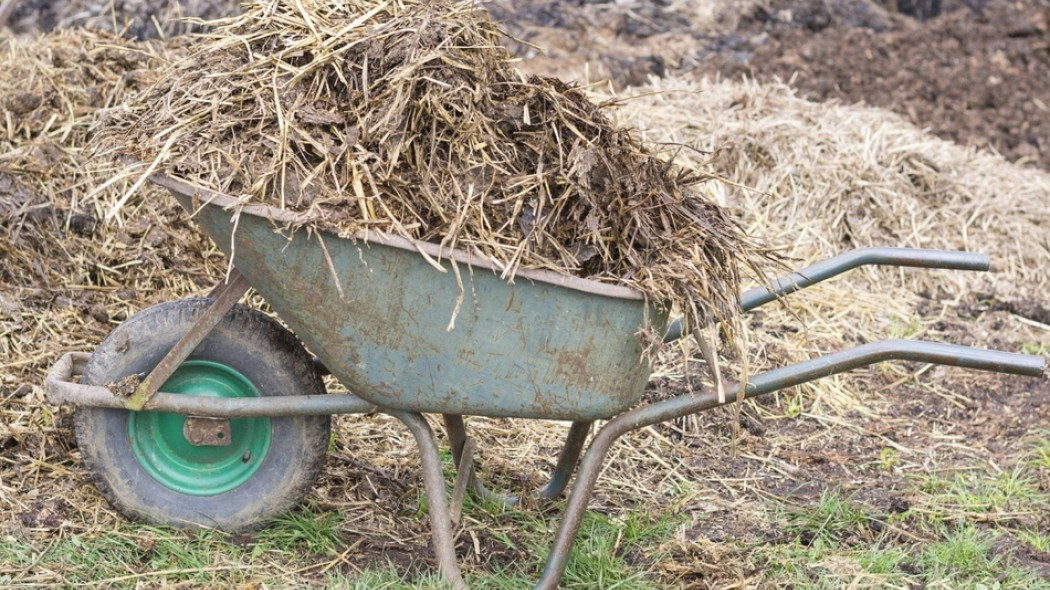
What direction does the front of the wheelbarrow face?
to the viewer's left
